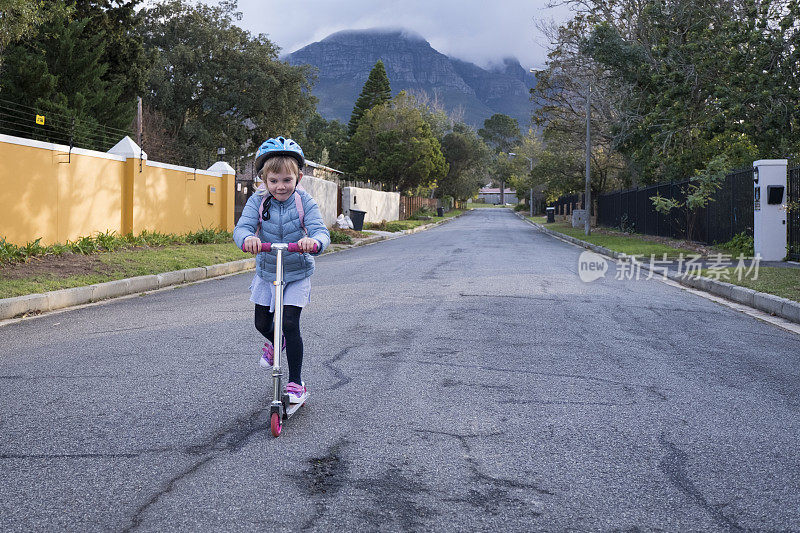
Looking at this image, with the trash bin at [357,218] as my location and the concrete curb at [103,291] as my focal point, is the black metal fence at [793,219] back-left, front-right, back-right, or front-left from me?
front-left

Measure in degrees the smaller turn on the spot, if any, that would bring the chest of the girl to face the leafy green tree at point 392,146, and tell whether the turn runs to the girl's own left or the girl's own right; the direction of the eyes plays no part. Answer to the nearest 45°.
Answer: approximately 180°

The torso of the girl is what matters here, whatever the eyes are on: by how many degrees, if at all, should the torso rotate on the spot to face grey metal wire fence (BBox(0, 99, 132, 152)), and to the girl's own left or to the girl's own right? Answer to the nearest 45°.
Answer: approximately 180°

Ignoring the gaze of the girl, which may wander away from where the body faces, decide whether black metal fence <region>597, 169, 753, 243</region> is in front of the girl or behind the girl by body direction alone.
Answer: behind

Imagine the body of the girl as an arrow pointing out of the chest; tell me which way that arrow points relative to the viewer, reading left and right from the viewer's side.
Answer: facing the viewer

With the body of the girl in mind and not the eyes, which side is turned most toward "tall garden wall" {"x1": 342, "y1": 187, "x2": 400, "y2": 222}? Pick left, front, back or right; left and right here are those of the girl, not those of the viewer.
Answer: back

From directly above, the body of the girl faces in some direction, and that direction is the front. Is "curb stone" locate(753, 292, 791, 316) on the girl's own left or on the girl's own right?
on the girl's own left

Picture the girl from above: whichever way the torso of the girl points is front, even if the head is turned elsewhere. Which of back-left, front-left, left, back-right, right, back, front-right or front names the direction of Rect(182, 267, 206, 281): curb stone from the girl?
back

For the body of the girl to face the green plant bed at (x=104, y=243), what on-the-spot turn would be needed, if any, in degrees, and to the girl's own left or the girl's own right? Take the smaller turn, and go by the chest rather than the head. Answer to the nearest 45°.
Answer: approximately 180°

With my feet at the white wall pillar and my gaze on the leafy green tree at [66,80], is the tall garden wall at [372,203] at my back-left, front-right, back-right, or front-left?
front-right
